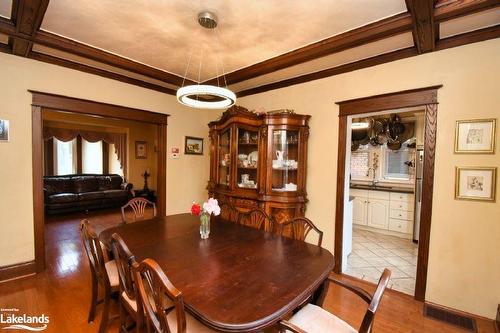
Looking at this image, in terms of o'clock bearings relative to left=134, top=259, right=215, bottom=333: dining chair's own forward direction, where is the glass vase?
The glass vase is roughly at 11 o'clock from the dining chair.

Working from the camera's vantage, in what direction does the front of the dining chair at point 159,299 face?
facing away from the viewer and to the right of the viewer

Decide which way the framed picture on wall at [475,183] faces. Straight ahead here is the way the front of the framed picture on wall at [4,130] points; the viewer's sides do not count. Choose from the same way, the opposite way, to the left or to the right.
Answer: to the right

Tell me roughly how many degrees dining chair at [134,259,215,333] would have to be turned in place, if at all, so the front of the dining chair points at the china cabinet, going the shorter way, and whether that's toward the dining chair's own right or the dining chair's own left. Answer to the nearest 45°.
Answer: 0° — it already faces it

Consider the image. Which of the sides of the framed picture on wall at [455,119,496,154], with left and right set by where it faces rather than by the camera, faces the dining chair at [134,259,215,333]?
front

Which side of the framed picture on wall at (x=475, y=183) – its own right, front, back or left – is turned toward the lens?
front

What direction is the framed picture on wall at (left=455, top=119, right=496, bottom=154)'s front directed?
toward the camera

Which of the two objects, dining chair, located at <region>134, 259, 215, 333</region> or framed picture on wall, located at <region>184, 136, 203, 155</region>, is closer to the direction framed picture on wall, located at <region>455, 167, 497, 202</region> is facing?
the dining chair

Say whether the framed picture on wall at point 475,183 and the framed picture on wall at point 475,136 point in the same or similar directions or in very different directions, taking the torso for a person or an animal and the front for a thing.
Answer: same or similar directions

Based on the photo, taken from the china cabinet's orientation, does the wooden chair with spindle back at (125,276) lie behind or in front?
in front

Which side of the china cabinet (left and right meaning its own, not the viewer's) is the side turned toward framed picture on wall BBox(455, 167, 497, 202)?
left

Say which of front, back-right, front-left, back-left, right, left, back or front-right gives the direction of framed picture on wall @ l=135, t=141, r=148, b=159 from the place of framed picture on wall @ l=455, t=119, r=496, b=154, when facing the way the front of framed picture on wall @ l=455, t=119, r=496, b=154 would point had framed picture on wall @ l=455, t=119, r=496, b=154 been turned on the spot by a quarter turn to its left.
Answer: back

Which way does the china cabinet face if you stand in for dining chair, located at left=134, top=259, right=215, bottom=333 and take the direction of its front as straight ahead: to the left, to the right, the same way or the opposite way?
the opposite way

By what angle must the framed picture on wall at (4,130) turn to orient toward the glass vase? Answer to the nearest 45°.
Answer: approximately 45° to its left

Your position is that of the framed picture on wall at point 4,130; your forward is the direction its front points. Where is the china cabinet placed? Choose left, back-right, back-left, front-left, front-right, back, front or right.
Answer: front-left

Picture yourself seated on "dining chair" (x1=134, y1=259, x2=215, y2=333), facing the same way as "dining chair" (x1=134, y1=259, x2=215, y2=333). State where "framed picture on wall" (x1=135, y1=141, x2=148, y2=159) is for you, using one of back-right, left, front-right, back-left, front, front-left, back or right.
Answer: front-left

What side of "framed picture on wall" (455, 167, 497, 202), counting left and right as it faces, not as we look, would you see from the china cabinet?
right
